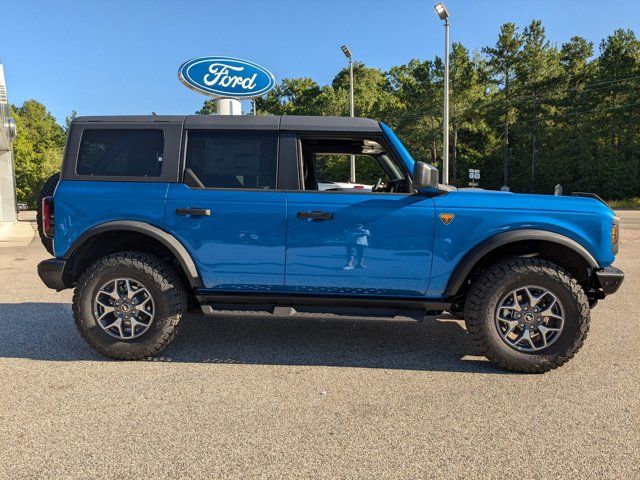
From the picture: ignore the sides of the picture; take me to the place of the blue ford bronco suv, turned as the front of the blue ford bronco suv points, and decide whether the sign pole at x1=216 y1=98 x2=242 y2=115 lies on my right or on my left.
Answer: on my left

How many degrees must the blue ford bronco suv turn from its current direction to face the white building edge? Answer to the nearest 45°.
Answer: approximately 135° to its left

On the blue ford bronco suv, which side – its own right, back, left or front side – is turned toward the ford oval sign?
left

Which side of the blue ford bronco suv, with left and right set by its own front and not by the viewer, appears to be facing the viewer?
right
